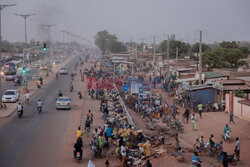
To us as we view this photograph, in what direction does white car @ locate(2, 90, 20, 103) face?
facing the viewer and to the left of the viewer

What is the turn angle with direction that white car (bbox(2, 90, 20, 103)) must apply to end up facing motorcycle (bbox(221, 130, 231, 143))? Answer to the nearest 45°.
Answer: approximately 90° to its left

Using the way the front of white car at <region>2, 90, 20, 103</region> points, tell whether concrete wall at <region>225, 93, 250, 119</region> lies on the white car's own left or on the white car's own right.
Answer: on the white car's own left
